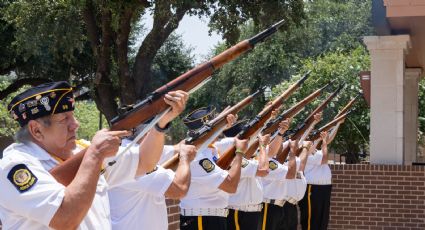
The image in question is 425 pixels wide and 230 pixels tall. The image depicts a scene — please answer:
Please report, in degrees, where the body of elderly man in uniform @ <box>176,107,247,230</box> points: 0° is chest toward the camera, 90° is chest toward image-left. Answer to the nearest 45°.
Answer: approximately 270°

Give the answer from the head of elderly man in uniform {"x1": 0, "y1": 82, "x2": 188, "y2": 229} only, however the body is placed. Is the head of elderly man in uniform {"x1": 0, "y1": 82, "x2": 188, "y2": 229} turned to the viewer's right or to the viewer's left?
to the viewer's right

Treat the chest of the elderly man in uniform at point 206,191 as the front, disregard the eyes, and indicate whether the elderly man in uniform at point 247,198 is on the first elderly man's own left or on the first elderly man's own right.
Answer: on the first elderly man's own left

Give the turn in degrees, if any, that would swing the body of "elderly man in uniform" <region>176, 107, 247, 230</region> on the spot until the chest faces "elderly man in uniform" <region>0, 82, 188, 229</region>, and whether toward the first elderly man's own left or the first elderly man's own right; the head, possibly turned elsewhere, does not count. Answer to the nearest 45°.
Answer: approximately 90° to the first elderly man's own right
